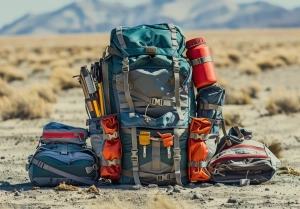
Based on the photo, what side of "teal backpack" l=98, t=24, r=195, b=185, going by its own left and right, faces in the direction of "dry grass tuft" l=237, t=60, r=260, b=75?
back

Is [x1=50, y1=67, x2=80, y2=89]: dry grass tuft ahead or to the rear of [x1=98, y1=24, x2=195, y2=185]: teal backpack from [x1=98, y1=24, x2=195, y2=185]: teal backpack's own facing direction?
to the rear

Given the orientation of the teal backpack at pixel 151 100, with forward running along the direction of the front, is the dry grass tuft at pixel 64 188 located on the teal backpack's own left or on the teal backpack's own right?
on the teal backpack's own right

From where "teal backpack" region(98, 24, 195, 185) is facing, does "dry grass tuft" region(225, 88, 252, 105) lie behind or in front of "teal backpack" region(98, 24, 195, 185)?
behind

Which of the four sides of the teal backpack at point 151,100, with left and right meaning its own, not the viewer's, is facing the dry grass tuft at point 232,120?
back

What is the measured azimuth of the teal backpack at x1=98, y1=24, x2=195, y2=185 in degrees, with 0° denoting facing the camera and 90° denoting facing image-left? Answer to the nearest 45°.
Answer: approximately 0°

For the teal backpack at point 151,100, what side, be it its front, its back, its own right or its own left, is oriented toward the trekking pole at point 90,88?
right

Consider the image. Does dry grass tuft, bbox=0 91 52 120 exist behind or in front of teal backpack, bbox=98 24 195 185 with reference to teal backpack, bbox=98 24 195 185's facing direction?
behind

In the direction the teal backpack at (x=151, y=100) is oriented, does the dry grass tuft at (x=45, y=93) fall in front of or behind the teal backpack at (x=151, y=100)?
behind
